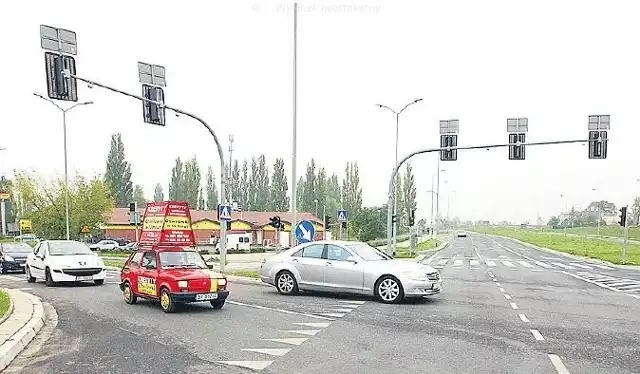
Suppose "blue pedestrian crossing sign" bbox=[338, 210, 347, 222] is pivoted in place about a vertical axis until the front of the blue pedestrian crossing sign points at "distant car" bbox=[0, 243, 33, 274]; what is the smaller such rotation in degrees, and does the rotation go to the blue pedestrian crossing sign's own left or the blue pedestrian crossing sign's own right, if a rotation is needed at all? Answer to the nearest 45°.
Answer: approximately 90° to the blue pedestrian crossing sign's own right

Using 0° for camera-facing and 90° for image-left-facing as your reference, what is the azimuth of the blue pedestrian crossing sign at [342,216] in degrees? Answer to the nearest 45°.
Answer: approximately 0°

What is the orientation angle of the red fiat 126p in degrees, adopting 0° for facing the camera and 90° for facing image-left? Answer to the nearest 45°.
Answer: approximately 315°
